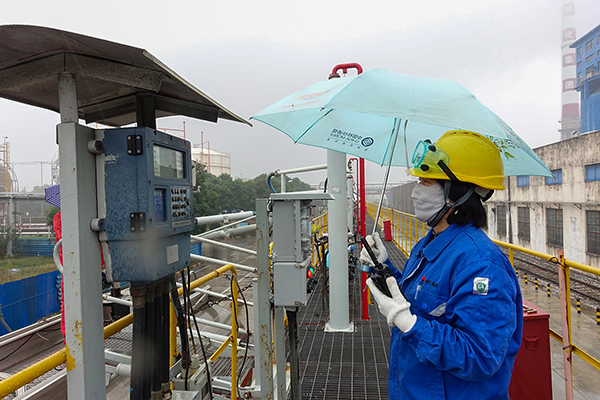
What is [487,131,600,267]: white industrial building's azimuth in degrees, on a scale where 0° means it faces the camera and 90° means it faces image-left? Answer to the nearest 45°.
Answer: approximately 45°

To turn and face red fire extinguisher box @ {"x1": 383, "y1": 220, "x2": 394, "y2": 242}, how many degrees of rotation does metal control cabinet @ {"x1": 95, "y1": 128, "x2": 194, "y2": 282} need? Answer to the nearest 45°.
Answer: approximately 90° to its left

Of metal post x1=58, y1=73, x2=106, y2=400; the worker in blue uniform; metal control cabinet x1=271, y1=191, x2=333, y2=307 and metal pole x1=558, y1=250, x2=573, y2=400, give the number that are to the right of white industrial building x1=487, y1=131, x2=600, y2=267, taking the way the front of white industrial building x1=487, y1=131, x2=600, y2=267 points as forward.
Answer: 0

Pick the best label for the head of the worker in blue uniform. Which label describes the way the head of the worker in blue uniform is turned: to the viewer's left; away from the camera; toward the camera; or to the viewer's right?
to the viewer's left

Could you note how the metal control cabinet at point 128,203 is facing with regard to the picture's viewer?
facing the viewer and to the right of the viewer

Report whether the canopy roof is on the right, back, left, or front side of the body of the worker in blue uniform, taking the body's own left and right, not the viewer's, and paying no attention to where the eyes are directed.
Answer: front

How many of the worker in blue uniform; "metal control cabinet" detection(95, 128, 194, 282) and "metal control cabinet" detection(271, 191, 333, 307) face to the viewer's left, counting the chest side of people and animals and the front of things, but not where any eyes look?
1

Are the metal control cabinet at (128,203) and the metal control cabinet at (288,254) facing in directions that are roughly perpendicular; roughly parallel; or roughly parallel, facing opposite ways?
roughly parallel

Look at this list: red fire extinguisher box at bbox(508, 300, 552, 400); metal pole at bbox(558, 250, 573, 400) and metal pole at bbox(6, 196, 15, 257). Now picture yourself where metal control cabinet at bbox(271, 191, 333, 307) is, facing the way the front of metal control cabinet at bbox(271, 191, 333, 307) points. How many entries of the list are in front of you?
2

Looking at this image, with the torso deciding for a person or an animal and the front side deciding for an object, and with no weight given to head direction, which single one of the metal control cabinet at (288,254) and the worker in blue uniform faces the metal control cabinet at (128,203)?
the worker in blue uniform

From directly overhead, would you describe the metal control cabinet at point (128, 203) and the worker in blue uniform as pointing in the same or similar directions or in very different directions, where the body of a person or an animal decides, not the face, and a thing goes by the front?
very different directions

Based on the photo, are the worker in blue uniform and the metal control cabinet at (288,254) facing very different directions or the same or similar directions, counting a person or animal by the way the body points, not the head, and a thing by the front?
very different directions

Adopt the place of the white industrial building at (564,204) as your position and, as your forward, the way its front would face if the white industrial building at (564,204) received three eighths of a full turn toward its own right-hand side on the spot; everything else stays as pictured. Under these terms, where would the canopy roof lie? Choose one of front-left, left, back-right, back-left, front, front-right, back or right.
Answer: back

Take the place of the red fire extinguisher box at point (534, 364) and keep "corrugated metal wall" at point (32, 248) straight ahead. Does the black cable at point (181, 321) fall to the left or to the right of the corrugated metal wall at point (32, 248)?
left

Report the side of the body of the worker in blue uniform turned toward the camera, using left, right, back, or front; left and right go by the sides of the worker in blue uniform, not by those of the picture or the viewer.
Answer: left
